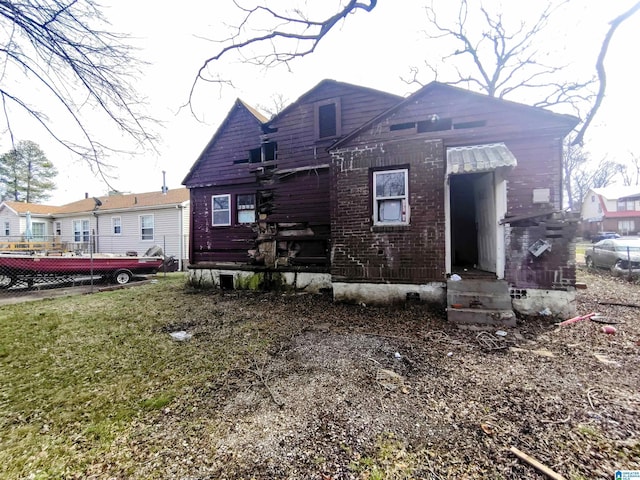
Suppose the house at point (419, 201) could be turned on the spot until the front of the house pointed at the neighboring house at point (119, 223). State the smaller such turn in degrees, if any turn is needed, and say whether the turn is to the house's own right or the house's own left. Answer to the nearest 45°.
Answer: approximately 135° to the house's own right

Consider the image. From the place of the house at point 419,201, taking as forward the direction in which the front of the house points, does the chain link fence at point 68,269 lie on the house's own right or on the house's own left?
on the house's own right

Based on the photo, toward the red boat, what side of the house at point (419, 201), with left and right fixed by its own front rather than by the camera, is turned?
right

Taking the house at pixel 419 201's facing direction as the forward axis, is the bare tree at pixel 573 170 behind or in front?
behind

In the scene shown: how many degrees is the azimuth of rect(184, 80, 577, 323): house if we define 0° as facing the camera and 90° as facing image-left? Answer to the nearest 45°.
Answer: approximately 0°

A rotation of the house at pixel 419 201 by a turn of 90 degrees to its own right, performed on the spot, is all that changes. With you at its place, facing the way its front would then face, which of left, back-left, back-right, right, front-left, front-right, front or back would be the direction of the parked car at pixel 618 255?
back-right
